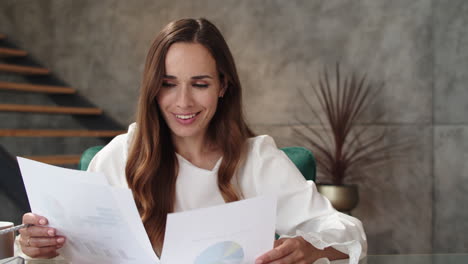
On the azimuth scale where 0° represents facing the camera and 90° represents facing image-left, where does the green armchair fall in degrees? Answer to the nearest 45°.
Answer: approximately 0°

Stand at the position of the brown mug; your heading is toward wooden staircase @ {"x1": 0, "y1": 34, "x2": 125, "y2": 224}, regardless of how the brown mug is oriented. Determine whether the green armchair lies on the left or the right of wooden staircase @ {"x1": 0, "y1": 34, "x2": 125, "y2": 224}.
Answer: right

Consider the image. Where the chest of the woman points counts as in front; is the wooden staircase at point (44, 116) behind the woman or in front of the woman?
behind

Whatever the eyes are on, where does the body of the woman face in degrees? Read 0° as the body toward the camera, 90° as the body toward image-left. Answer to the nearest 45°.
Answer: approximately 0°
